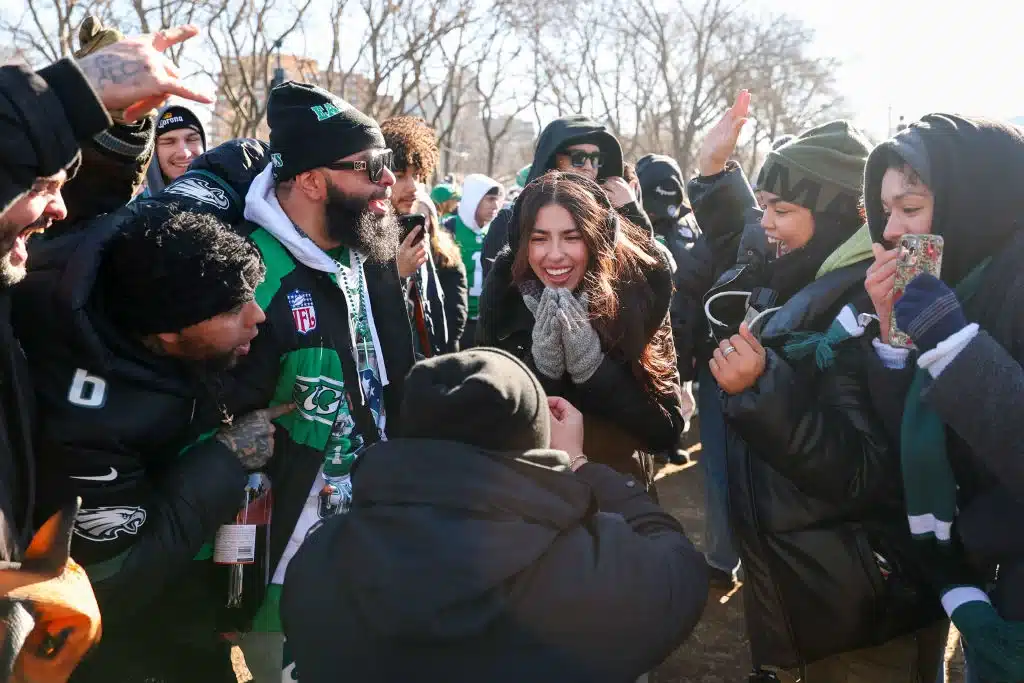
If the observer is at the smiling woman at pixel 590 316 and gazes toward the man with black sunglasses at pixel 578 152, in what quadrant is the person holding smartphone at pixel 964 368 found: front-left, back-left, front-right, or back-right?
back-right

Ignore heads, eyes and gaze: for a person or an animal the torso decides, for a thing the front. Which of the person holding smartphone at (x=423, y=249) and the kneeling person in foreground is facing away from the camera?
the kneeling person in foreground

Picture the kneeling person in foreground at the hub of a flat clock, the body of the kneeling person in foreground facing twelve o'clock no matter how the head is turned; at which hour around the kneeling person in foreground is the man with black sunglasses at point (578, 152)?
The man with black sunglasses is roughly at 12 o'clock from the kneeling person in foreground.

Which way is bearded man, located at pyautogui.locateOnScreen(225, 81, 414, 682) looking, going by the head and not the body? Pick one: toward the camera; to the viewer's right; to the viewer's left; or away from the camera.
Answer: to the viewer's right

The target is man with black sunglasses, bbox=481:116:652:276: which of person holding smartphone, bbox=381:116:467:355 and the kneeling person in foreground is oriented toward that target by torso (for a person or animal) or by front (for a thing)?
the kneeling person in foreground

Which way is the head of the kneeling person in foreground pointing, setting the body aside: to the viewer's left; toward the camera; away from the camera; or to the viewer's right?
away from the camera

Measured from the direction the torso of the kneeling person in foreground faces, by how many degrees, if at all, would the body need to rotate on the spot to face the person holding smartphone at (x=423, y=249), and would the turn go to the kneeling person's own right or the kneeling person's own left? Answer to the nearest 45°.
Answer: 0° — they already face them

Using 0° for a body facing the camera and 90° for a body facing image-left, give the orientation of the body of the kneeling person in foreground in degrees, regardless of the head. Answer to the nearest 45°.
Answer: approximately 180°

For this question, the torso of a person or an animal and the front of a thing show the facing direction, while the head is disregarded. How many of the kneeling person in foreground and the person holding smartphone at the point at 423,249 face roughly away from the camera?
1

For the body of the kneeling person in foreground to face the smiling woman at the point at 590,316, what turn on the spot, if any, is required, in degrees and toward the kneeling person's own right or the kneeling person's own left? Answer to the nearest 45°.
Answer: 0° — they already face them
